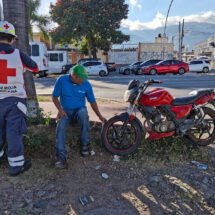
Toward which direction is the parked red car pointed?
to the viewer's left

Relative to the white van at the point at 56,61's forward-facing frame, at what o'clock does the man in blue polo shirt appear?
The man in blue polo shirt is roughly at 3 o'clock from the white van.

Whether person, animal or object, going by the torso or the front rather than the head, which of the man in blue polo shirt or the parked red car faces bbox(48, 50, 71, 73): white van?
the parked red car

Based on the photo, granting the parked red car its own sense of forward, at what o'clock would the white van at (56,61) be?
The white van is roughly at 12 o'clock from the parked red car.

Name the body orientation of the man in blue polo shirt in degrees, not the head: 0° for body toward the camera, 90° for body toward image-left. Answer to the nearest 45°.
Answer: approximately 0°

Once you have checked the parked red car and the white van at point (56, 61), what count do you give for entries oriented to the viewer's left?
1
